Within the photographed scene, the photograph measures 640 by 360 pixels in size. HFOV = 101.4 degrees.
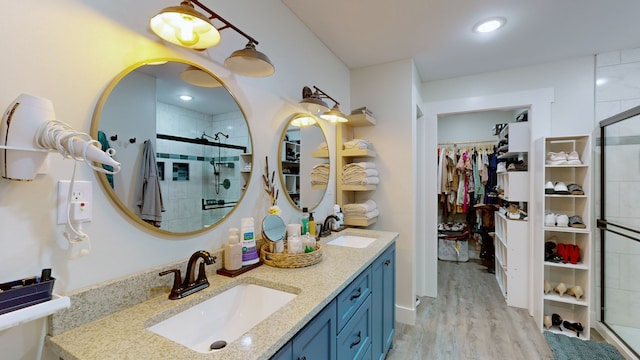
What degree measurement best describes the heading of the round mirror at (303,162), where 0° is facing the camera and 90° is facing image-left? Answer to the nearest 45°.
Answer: approximately 315°

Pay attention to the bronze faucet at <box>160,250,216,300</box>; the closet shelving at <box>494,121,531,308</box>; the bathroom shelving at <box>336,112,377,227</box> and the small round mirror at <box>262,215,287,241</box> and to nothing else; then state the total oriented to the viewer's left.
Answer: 1

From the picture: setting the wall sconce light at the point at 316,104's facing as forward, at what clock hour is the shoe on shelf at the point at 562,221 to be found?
The shoe on shelf is roughly at 10 o'clock from the wall sconce light.

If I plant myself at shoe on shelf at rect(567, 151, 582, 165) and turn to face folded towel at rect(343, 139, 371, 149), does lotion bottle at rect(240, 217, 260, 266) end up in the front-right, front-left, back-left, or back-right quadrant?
front-left

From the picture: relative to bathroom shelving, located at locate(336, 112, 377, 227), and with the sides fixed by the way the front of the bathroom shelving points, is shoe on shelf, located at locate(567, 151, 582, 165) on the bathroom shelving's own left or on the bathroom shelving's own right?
on the bathroom shelving's own left

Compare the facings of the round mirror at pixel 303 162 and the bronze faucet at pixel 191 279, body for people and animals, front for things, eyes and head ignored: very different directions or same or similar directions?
same or similar directions

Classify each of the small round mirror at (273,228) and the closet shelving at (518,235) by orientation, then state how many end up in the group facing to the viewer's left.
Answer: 1

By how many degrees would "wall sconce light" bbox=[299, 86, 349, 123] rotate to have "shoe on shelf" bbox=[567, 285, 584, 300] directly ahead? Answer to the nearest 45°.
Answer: approximately 45° to its left

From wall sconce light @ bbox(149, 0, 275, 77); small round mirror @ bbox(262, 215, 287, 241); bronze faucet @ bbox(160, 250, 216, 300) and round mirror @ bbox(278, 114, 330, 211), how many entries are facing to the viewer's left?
0

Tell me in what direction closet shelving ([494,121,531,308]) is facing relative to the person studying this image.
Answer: facing to the left of the viewer

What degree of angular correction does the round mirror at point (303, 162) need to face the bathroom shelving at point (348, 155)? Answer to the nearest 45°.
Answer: approximately 90° to its left

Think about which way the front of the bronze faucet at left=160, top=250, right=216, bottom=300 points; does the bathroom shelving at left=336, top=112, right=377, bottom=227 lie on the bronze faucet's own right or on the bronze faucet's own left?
on the bronze faucet's own left

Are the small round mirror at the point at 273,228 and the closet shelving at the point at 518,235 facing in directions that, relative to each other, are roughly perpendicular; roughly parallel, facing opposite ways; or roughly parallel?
roughly parallel, facing opposite ways

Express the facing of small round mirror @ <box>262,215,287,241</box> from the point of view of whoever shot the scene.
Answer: facing the viewer and to the right of the viewer

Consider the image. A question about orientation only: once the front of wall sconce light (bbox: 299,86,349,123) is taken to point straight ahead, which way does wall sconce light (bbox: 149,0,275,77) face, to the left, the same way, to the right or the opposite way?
the same way

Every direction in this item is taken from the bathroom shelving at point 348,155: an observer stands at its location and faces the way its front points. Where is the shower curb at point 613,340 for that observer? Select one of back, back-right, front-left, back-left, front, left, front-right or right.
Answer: front-left

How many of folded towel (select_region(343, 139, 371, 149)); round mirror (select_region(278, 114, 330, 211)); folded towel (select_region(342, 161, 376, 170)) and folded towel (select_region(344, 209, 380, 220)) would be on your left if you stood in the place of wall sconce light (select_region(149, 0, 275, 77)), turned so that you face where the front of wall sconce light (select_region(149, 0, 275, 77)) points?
4

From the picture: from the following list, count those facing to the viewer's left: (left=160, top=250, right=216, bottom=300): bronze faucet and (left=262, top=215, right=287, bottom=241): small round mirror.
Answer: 0

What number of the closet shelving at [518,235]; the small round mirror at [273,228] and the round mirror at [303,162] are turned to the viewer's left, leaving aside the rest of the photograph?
1
